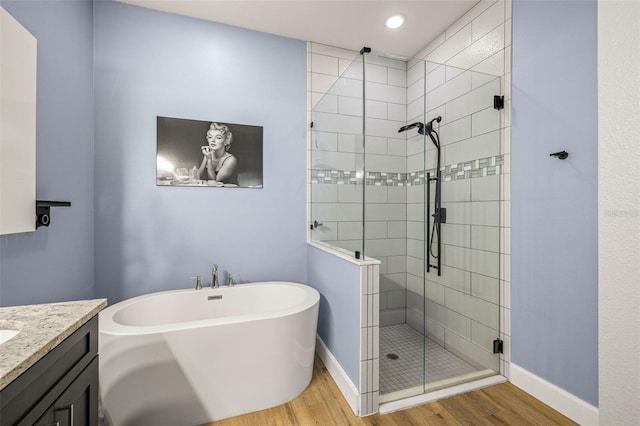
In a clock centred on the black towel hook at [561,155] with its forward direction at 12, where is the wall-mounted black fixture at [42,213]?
The wall-mounted black fixture is roughly at 12 o'clock from the black towel hook.

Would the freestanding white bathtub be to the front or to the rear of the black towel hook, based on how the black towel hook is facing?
to the front

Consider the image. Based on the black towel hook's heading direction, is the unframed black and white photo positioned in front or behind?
in front

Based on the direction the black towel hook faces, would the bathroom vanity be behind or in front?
in front

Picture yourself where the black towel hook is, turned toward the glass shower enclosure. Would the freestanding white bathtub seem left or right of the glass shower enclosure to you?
left
